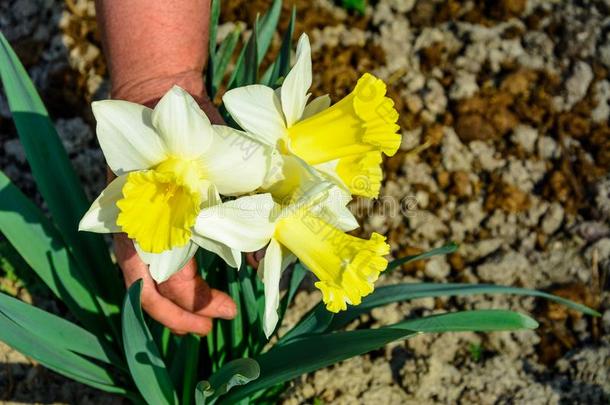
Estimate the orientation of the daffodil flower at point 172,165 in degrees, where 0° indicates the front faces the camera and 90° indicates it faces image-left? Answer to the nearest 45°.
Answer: approximately 45°

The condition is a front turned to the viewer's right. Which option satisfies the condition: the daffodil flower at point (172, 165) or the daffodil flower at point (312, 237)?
the daffodil flower at point (312, 237)

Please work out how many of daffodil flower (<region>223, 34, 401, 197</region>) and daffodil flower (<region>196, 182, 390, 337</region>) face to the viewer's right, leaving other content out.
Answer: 2

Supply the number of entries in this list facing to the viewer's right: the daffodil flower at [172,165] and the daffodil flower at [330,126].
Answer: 1

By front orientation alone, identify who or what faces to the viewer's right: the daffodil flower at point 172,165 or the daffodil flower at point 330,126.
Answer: the daffodil flower at point 330,126

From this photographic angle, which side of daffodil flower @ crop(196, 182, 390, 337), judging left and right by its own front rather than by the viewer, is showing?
right

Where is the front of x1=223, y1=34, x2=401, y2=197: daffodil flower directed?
to the viewer's right
